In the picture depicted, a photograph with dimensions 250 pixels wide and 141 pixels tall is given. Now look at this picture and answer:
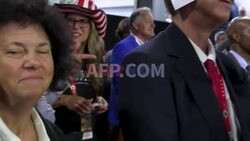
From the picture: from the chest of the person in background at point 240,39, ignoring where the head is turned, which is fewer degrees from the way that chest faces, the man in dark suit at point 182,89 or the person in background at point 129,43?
the man in dark suit

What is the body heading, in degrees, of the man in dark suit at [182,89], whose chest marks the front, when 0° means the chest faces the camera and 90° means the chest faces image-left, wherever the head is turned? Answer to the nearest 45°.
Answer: approximately 315°
